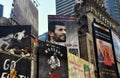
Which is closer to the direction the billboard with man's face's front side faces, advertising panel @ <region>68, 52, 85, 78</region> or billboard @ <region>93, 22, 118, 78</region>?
the advertising panel

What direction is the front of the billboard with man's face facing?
toward the camera

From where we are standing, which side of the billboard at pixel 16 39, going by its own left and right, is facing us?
front

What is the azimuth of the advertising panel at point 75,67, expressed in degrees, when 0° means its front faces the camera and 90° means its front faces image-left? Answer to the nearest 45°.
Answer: approximately 315°

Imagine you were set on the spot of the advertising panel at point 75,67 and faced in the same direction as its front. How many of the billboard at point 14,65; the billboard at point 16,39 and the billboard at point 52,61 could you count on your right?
3

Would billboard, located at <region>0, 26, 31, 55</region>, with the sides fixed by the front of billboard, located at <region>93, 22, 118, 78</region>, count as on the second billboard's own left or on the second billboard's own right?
on the second billboard's own right

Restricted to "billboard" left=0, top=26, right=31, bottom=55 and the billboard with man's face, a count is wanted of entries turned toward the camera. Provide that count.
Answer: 2
